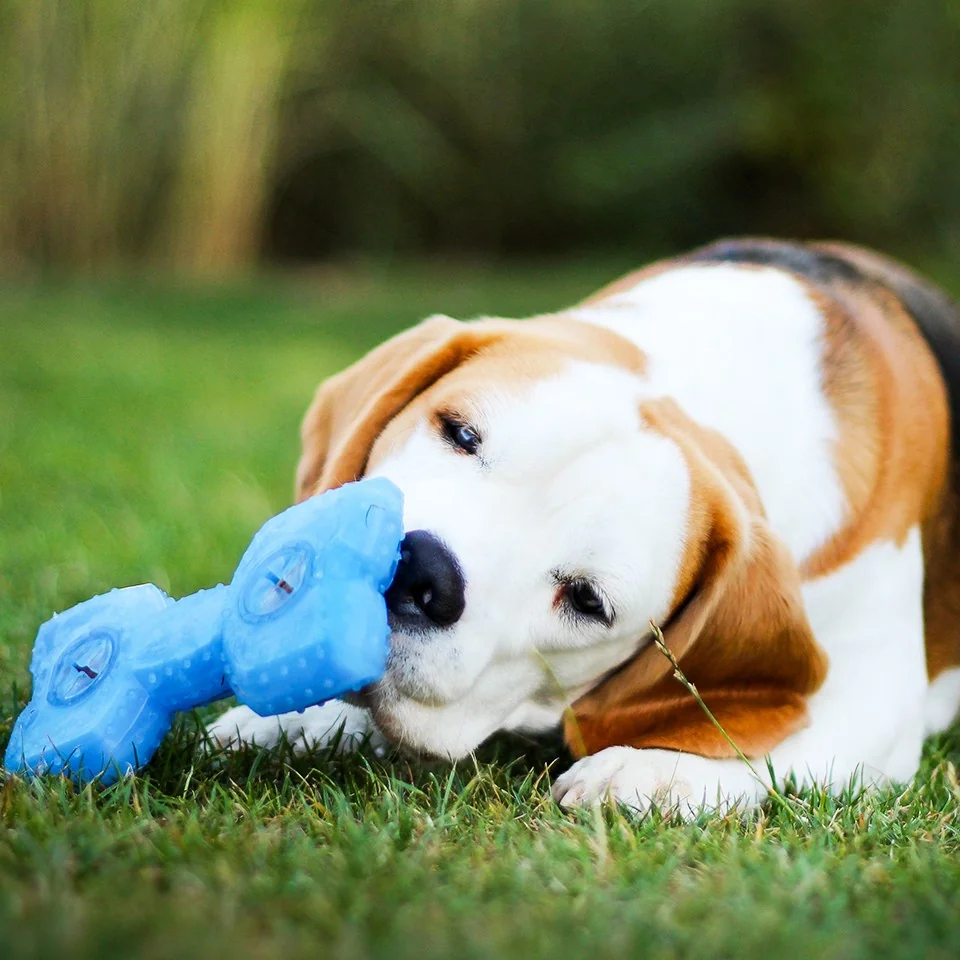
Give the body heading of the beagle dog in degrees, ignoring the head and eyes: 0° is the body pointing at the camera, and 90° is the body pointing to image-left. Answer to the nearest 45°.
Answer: approximately 45°
